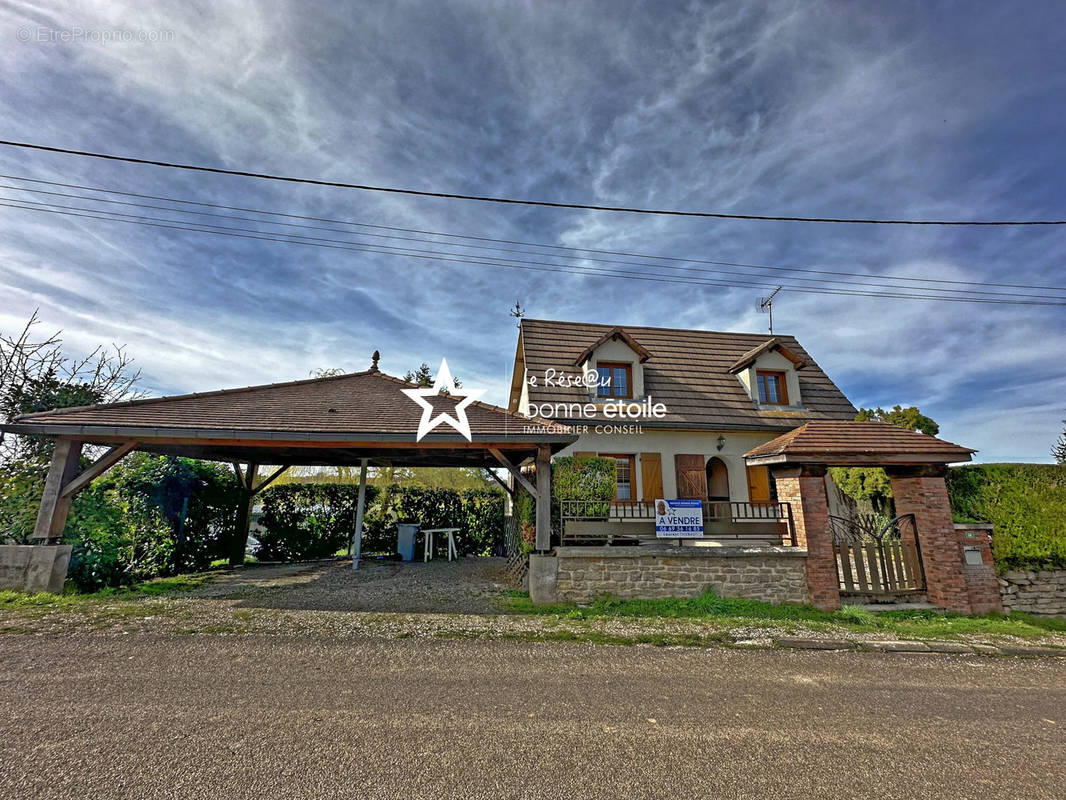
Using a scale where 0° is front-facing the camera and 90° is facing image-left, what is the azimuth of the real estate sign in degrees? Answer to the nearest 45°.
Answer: approximately 0°

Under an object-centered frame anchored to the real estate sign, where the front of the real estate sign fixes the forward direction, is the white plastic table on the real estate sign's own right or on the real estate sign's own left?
on the real estate sign's own right

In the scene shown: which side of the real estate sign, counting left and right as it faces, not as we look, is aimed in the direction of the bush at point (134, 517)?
right

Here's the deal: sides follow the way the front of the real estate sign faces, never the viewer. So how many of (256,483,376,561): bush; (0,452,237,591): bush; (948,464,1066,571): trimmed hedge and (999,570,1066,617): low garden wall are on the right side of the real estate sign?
2

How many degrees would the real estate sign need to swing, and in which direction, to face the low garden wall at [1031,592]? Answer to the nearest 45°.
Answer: approximately 90° to its left

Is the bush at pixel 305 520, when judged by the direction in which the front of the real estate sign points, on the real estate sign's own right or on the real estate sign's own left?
on the real estate sign's own right

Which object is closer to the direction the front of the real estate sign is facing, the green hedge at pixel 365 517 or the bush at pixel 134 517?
the bush

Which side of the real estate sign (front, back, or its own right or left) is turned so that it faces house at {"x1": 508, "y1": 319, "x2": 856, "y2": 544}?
back
